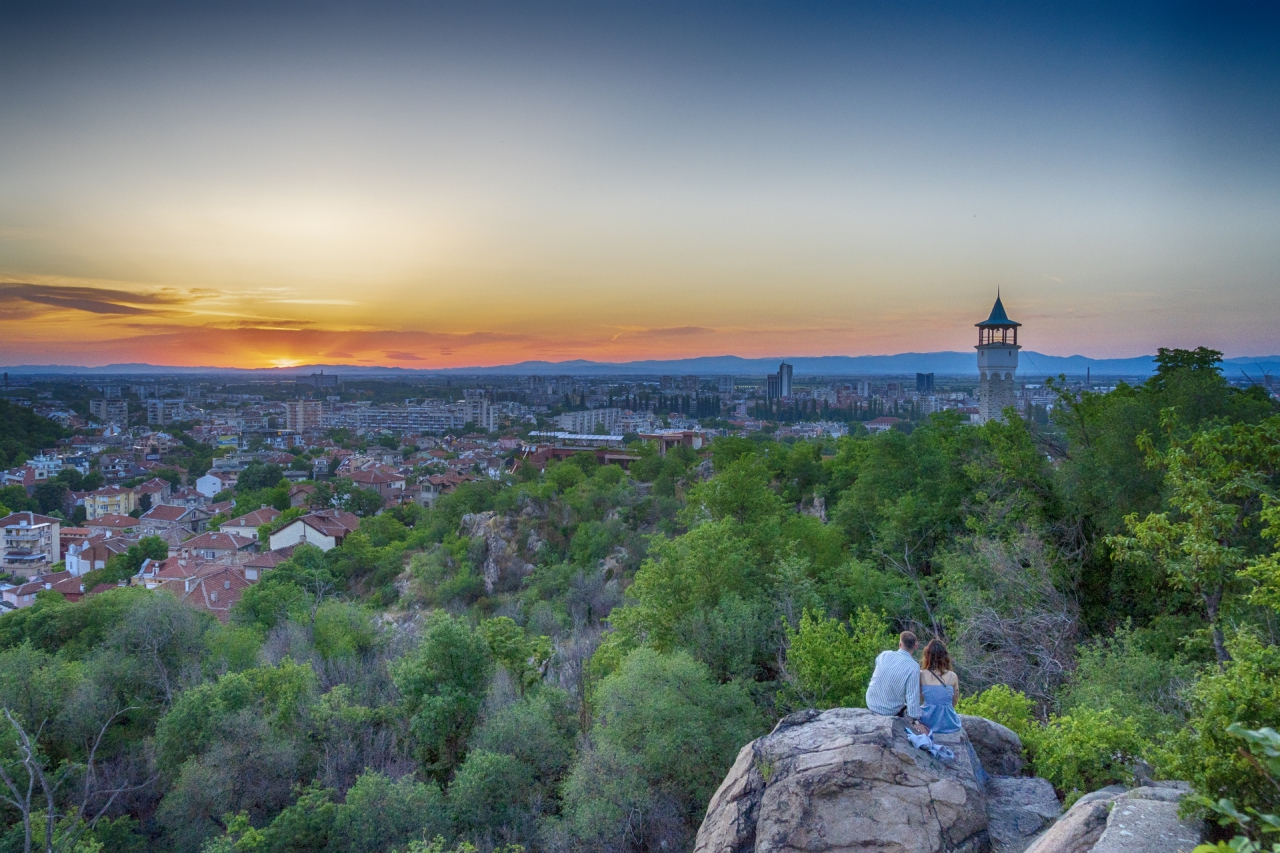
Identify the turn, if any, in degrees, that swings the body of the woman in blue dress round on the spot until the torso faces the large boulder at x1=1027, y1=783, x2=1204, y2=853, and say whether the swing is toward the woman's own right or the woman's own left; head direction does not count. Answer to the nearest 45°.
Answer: approximately 135° to the woman's own right

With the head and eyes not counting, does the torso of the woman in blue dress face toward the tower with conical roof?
yes

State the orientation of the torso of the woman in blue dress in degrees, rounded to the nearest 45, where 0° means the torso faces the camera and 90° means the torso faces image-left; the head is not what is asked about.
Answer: approximately 180°

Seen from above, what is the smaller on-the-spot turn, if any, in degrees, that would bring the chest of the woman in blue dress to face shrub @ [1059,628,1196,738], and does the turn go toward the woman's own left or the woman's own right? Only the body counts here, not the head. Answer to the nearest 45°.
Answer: approximately 45° to the woman's own right

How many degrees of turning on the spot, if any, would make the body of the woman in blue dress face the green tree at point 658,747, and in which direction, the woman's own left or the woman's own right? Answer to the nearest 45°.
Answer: approximately 45° to the woman's own left

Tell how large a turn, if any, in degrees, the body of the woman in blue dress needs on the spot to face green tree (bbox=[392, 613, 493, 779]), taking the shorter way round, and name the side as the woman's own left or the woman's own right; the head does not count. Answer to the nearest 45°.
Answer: approximately 45° to the woman's own left

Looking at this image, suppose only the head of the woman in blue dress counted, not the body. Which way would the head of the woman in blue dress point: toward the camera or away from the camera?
away from the camera
